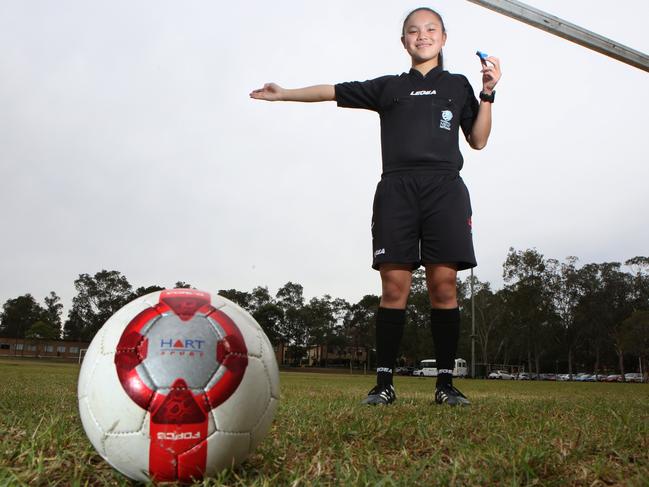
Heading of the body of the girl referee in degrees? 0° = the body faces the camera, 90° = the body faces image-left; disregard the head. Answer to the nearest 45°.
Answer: approximately 0°
